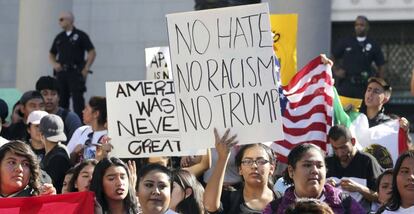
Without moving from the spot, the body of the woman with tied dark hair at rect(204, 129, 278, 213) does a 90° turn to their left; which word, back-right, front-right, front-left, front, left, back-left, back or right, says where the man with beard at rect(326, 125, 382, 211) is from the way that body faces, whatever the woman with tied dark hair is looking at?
front-left

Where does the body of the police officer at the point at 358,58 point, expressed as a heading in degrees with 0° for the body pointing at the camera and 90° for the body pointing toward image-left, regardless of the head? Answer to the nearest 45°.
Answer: approximately 0°

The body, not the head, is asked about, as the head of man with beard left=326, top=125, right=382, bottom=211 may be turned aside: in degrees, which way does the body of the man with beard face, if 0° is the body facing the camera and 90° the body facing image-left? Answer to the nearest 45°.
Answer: approximately 45°

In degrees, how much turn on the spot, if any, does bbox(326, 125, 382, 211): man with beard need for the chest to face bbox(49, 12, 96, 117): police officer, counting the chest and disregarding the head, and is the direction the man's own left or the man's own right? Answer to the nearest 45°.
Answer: approximately 90° to the man's own right

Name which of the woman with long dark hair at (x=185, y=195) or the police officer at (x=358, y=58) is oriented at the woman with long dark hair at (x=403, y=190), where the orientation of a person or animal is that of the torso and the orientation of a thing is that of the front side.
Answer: the police officer
